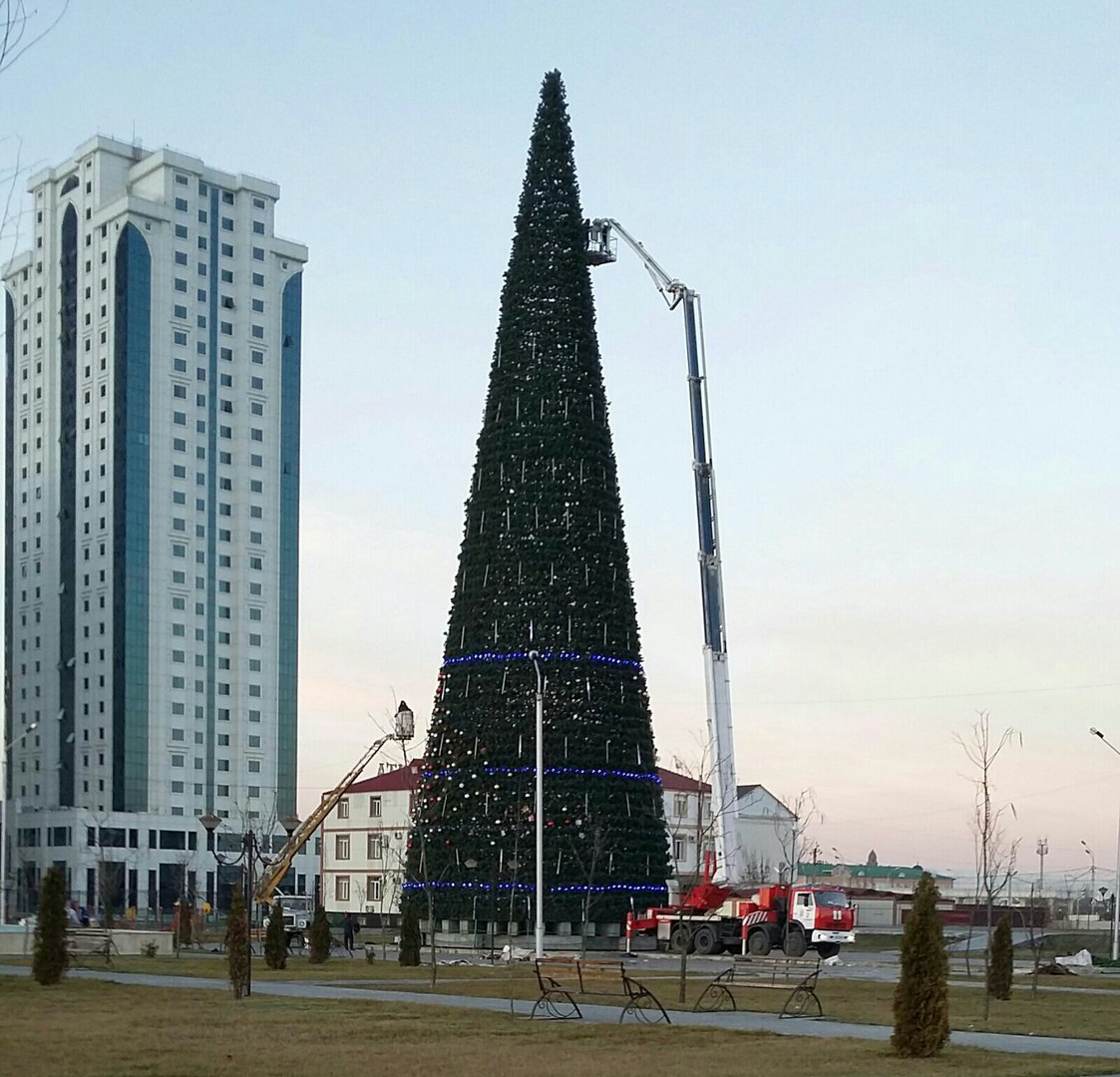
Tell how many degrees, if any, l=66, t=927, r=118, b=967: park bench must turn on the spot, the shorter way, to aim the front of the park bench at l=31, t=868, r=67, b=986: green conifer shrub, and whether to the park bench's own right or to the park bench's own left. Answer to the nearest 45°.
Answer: approximately 45° to the park bench's own right

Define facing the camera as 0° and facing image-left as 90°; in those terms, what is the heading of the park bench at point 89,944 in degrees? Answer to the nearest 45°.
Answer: approximately 315°
